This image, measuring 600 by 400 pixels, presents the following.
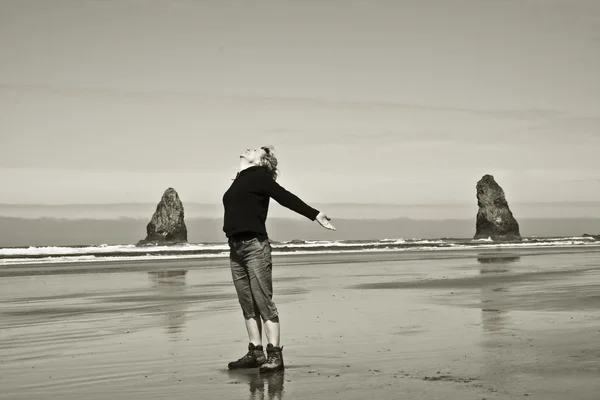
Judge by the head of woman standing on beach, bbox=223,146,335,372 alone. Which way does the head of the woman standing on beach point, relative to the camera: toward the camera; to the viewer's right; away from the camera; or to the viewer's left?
to the viewer's left

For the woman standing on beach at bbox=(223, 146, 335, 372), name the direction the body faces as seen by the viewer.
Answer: to the viewer's left
